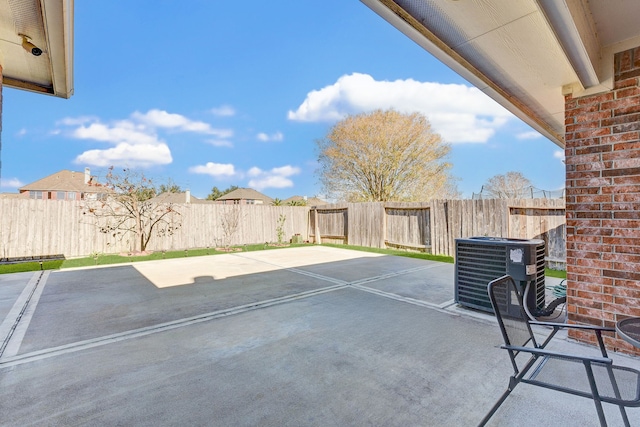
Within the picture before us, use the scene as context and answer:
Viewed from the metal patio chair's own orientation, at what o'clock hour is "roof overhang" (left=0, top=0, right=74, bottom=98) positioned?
The roof overhang is roughly at 5 o'clock from the metal patio chair.

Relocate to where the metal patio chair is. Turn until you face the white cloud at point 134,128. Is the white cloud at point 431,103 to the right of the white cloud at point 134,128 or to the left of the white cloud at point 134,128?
right

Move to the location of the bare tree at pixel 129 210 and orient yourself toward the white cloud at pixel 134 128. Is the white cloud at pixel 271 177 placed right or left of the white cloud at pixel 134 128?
right

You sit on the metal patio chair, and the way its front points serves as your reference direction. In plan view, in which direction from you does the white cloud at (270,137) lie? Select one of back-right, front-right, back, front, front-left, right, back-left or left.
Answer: back-left

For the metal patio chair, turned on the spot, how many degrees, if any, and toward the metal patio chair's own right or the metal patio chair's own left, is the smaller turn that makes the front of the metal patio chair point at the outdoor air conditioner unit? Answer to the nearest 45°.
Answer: approximately 90° to the metal patio chair's own left

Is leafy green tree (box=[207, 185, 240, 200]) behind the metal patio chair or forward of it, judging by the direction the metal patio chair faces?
behind

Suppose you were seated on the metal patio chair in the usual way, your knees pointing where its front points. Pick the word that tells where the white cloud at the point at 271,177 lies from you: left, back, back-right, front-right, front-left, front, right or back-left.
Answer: back-left

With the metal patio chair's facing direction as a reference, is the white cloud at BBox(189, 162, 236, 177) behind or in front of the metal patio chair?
behind

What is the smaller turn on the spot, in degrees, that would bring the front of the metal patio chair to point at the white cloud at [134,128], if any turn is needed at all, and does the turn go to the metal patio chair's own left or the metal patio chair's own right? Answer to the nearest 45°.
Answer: approximately 180°

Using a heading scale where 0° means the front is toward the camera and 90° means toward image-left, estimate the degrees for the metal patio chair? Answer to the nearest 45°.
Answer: approximately 270°

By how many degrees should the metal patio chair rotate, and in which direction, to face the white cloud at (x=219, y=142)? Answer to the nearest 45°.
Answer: approximately 135° to its left

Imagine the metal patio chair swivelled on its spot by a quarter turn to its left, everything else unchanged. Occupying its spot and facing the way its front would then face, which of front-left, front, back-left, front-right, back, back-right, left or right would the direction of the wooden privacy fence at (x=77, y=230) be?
left
